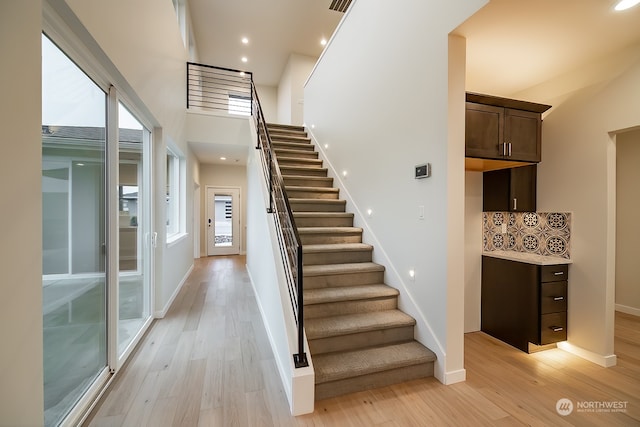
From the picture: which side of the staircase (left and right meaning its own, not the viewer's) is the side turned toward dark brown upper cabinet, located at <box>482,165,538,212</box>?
left

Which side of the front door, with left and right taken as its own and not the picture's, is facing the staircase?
front

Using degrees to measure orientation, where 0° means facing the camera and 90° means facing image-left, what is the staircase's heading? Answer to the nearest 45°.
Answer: approximately 0°

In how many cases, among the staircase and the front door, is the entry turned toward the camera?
2

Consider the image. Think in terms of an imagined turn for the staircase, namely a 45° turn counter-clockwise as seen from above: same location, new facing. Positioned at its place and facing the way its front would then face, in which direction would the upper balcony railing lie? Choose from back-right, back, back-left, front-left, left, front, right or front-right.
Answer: back

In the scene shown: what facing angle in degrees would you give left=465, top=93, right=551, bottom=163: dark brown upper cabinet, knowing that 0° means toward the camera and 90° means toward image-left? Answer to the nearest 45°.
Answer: approximately 315°

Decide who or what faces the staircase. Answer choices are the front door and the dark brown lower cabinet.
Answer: the front door

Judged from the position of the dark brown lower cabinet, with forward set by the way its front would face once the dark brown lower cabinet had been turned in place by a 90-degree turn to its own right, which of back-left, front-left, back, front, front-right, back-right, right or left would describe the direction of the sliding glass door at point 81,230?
front

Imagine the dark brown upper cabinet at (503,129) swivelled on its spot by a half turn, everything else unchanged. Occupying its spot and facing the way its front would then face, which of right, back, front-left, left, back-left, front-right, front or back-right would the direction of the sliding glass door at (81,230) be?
left

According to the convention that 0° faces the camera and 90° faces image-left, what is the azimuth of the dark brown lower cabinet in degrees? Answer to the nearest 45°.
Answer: approximately 315°

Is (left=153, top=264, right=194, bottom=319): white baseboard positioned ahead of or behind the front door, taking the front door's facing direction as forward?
ahead
